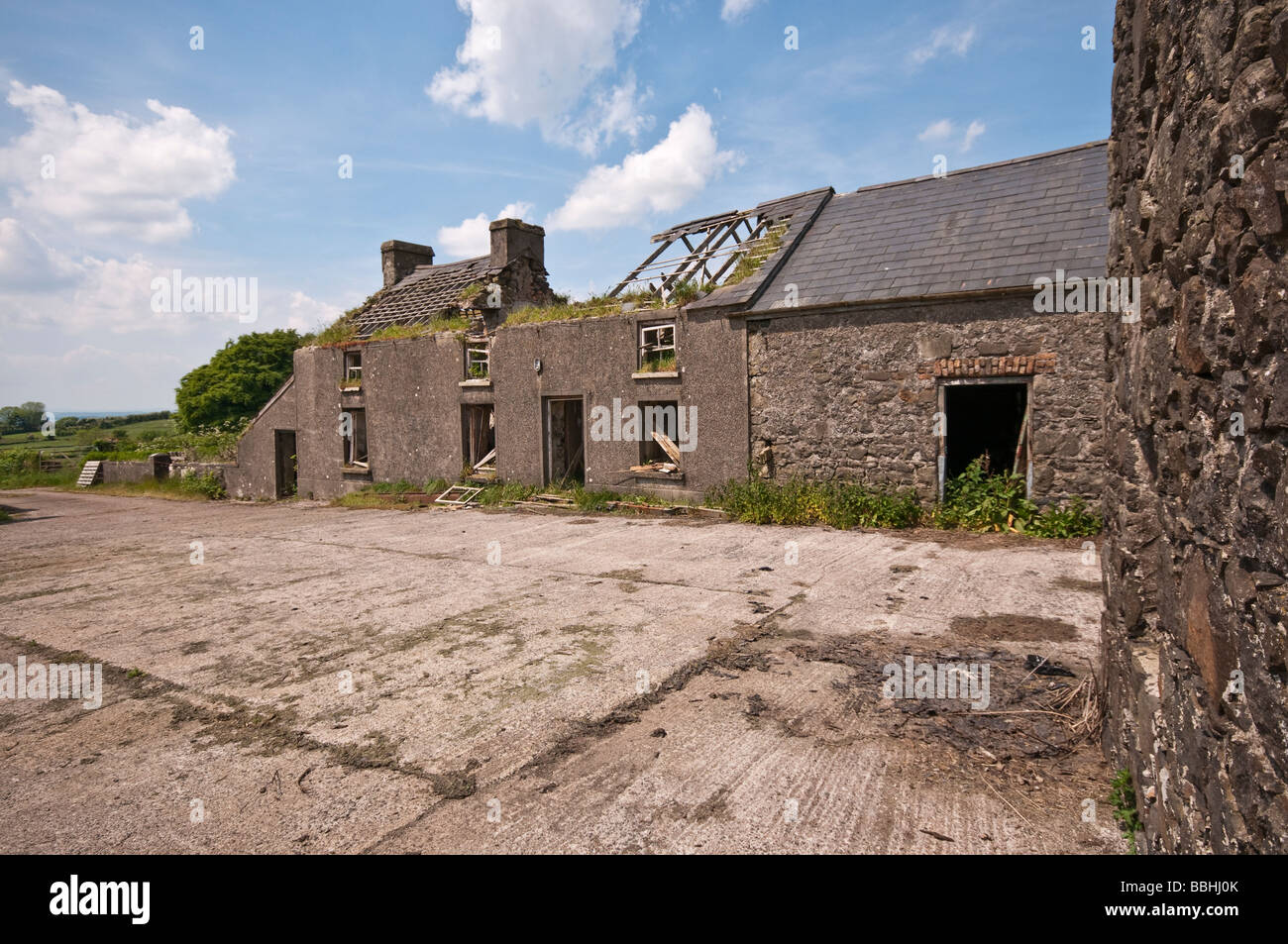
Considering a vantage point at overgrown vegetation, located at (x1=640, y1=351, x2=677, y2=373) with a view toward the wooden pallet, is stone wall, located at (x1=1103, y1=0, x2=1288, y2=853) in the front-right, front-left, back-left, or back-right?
back-left

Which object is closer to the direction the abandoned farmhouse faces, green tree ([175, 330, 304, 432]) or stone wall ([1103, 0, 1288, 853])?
the stone wall

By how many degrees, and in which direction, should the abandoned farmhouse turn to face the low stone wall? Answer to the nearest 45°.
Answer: approximately 90° to its right

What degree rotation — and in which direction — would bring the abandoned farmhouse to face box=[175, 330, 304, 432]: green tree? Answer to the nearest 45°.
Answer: approximately 90° to its right

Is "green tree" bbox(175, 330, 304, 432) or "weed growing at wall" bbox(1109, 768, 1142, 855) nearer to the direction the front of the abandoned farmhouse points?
the weed growing at wall

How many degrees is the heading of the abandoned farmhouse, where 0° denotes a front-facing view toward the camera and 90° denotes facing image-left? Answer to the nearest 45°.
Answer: approximately 45°

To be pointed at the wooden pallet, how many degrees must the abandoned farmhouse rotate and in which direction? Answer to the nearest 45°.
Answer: approximately 90° to its right
